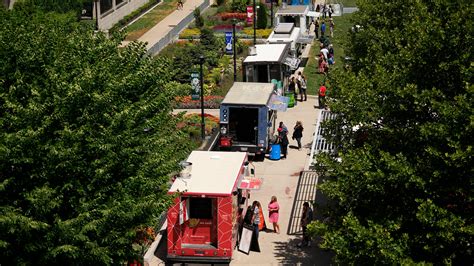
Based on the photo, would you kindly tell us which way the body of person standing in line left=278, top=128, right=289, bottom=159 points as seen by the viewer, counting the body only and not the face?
to the viewer's left

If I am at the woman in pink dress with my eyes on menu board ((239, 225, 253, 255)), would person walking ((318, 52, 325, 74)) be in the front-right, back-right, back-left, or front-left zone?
back-right

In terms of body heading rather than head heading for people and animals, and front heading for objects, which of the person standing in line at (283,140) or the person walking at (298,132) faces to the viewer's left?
the person standing in line

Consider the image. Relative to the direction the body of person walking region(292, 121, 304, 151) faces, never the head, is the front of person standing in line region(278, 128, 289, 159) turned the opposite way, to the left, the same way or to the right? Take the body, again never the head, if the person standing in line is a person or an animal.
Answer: to the right

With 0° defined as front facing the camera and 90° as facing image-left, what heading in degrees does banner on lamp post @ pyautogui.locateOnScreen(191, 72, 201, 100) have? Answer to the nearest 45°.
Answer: approximately 0°

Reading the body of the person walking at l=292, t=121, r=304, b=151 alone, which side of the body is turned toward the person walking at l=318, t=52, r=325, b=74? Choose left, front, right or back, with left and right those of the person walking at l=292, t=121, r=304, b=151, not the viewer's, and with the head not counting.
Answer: back

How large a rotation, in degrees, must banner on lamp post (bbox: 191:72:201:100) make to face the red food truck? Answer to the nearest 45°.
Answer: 0° — it already faces it

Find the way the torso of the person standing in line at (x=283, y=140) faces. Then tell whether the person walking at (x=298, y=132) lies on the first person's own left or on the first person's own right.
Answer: on the first person's own right

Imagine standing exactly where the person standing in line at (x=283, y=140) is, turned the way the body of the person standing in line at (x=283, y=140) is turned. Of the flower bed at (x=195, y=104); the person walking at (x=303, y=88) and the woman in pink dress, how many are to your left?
1
